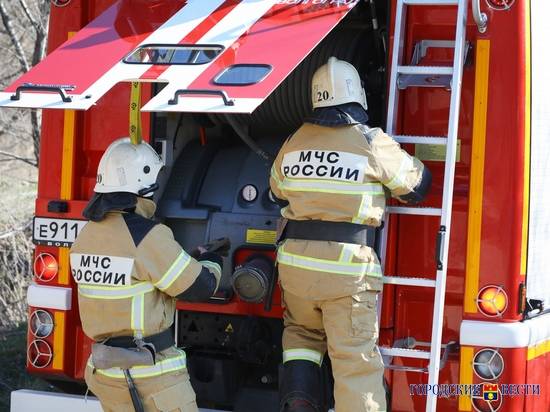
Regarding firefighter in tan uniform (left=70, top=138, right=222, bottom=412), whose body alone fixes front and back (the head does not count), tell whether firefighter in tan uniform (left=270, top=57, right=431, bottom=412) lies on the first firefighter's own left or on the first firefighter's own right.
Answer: on the first firefighter's own right

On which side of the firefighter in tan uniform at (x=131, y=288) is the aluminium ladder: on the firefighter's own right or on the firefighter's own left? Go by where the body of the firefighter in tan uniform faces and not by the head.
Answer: on the firefighter's own right

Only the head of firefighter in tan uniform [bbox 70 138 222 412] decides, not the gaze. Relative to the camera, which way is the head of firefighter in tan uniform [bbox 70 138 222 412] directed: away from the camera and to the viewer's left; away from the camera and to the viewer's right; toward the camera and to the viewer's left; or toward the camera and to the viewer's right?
away from the camera and to the viewer's right

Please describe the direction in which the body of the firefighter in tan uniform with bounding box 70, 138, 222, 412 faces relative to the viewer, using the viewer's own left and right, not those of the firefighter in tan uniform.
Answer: facing away from the viewer and to the right of the viewer
